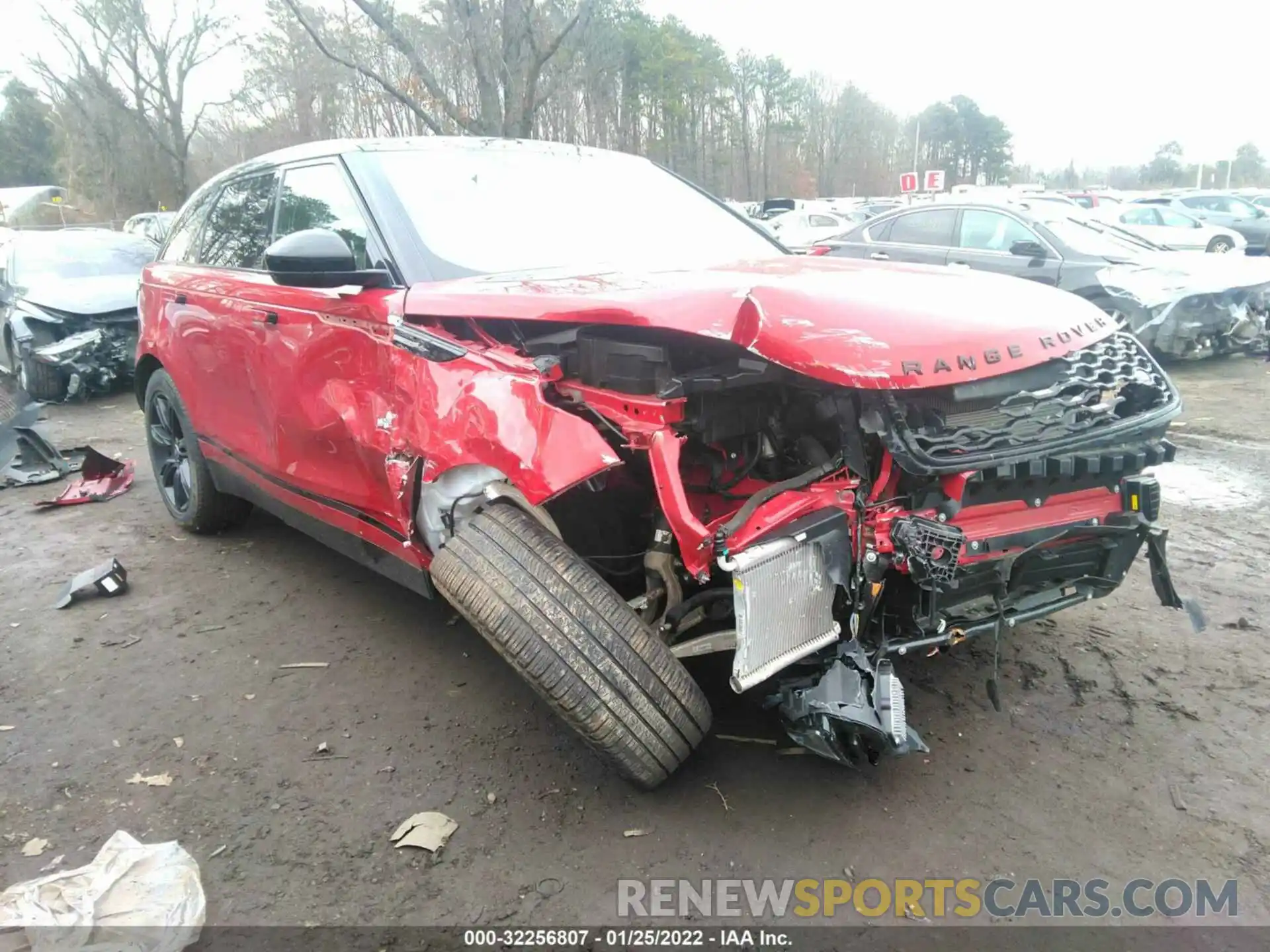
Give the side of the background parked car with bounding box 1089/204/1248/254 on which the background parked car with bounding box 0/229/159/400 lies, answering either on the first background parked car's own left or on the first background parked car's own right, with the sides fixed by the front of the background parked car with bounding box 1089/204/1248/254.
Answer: on the first background parked car's own right

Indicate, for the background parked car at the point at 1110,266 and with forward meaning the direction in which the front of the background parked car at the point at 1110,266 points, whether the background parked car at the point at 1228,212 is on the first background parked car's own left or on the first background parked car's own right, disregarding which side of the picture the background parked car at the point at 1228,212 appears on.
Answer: on the first background parked car's own left

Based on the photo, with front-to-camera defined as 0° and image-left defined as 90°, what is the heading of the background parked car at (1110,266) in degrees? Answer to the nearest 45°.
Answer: approximately 315°

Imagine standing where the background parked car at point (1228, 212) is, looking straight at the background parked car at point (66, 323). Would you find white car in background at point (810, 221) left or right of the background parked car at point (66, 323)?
right

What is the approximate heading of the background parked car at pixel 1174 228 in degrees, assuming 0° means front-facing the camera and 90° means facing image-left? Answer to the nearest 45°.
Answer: approximately 270°

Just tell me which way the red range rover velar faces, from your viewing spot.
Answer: facing the viewer and to the right of the viewer

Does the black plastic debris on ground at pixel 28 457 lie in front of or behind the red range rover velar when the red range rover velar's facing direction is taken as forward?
behind
